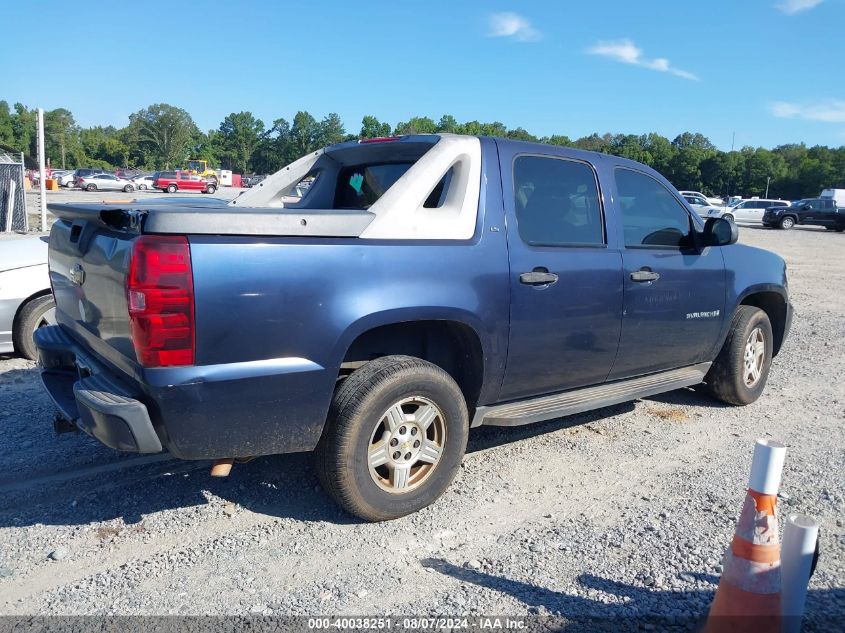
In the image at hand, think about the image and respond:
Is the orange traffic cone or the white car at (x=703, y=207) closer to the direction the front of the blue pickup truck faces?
the white car

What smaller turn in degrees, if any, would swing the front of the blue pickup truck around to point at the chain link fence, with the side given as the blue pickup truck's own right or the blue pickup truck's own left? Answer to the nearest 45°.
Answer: approximately 90° to the blue pickup truck's own left

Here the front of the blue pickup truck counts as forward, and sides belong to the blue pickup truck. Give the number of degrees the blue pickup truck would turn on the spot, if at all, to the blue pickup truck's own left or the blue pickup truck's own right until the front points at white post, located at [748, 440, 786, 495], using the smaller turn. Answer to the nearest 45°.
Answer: approximately 90° to the blue pickup truck's own right

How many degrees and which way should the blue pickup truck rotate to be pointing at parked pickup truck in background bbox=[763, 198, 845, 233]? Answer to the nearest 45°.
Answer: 0° — it already faces it

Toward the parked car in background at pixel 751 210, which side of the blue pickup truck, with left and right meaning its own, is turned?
front

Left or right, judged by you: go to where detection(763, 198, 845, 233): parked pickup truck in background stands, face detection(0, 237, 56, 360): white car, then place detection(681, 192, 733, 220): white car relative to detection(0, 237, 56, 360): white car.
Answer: right

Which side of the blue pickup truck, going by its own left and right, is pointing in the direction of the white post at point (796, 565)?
right

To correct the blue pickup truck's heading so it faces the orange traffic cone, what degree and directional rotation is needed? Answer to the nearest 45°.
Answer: approximately 90° to its right

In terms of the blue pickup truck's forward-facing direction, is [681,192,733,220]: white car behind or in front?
in front

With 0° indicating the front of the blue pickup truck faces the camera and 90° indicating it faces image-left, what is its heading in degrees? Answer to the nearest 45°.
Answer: approximately 225°
